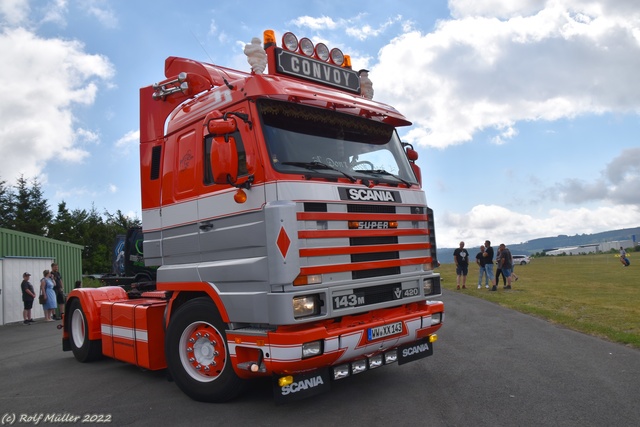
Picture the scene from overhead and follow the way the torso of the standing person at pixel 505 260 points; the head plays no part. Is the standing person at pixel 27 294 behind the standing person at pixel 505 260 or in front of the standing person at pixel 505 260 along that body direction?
in front

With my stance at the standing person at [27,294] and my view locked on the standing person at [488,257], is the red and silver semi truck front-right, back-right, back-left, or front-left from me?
front-right

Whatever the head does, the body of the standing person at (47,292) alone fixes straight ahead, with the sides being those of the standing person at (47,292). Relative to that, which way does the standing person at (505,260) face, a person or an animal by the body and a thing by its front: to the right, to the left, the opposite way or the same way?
the opposite way

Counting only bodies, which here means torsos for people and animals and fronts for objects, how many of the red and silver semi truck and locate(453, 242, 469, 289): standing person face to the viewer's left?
0

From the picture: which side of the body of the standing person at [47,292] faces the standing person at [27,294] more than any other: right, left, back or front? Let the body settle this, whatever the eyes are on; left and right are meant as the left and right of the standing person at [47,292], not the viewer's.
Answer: right

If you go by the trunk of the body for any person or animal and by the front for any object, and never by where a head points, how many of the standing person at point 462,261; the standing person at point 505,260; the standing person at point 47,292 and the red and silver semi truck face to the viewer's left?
1

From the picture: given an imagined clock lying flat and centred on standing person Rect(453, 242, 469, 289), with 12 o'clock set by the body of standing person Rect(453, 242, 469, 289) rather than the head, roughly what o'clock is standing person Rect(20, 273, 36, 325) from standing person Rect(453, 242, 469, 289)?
standing person Rect(20, 273, 36, 325) is roughly at 2 o'clock from standing person Rect(453, 242, 469, 289).

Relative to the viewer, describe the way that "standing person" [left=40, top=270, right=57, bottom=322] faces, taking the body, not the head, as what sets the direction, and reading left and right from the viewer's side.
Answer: facing the viewer and to the right of the viewer

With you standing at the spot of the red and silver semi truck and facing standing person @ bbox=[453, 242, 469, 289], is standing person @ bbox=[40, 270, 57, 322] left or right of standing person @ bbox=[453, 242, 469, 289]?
left

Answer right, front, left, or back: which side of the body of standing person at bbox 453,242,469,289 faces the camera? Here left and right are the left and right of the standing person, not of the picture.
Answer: front
